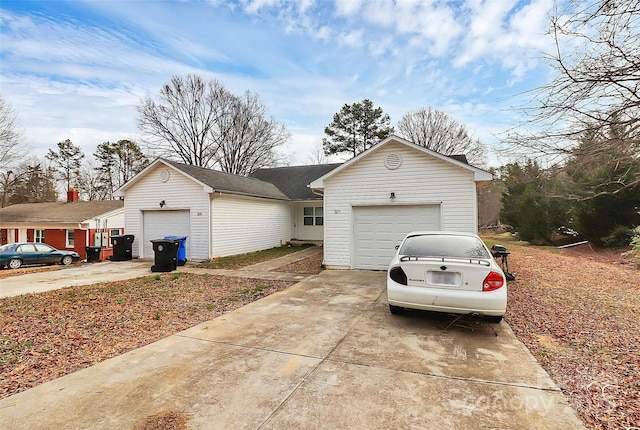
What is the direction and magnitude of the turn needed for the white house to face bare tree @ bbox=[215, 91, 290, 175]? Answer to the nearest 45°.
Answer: approximately 135° to its right

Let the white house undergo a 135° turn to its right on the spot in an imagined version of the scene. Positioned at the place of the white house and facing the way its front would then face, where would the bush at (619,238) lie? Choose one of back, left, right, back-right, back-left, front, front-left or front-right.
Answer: right

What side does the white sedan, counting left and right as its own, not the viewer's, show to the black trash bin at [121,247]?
left

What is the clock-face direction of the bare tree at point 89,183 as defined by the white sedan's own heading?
The bare tree is roughly at 10 o'clock from the white sedan.

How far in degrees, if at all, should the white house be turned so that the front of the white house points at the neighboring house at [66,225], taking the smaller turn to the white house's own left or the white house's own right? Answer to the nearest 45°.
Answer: approximately 90° to the white house's own right

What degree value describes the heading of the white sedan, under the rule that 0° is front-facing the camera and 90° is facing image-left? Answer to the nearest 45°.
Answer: approximately 180°

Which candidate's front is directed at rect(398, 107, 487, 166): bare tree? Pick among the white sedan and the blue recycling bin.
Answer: the white sedan
